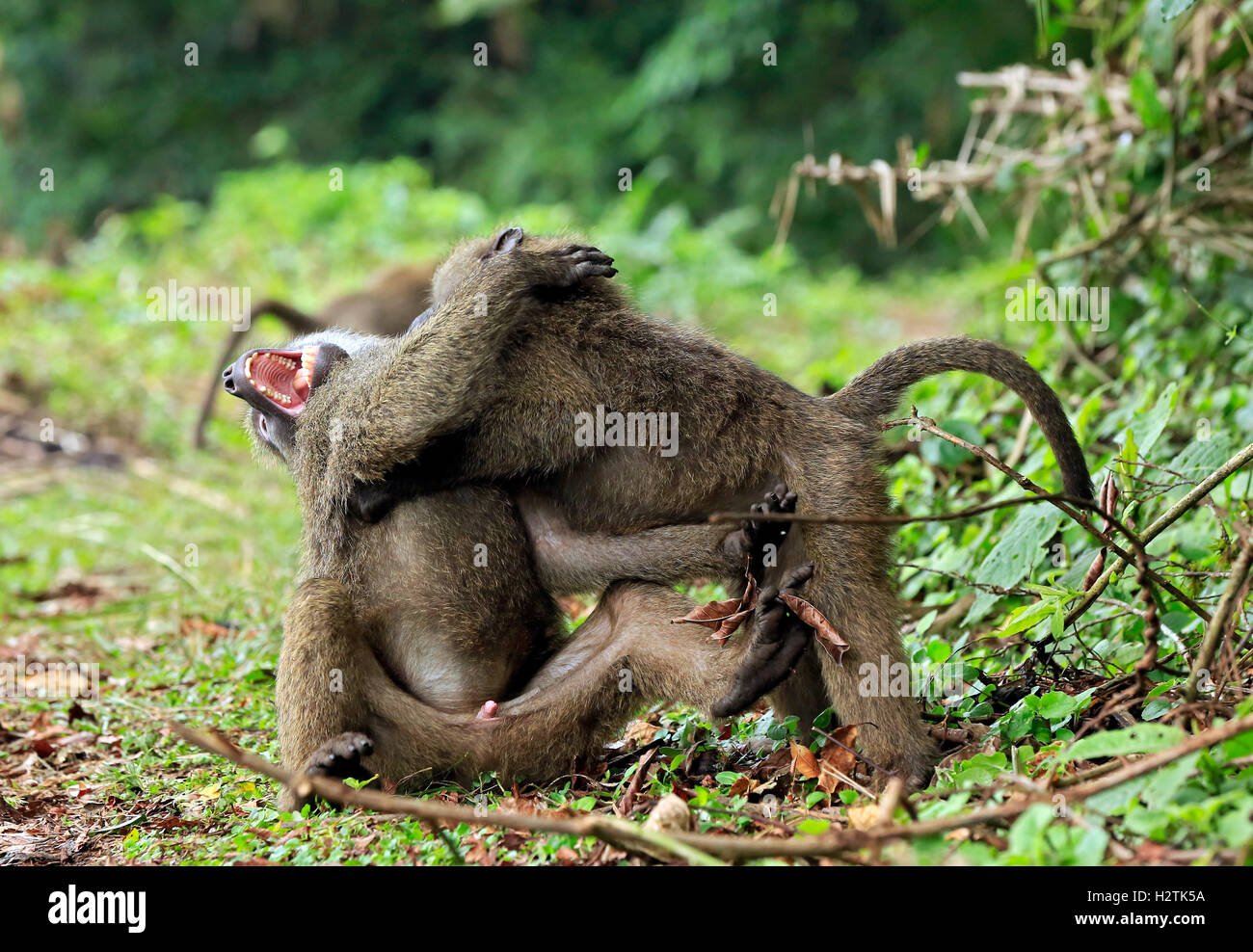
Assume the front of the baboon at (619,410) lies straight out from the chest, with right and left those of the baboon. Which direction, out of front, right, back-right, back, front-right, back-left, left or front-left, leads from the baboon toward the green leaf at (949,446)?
back-right

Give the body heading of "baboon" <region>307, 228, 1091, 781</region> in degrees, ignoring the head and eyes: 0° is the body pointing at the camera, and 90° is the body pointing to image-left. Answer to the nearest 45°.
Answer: approximately 90°

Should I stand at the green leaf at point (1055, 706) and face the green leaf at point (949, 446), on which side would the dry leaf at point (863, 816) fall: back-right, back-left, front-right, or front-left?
back-left

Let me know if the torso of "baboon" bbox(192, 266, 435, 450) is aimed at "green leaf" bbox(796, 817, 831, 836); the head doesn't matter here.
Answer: no

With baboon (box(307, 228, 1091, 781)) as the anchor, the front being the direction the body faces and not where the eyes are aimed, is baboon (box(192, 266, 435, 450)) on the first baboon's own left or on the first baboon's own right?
on the first baboon's own right

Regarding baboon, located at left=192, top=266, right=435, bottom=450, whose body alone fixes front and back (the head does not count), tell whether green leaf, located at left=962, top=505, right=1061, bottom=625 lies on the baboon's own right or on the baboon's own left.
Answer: on the baboon's own right

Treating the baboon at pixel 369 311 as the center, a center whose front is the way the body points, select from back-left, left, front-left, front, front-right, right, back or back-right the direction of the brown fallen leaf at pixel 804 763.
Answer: right

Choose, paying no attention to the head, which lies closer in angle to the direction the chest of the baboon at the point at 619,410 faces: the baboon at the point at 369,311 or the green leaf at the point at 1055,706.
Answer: the baboon

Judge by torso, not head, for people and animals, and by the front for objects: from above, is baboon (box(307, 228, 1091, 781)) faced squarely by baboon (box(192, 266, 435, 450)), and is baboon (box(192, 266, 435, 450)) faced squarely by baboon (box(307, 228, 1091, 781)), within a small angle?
no

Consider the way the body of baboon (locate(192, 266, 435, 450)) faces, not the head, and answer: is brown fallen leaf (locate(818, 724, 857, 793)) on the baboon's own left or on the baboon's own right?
on the baboon's own right

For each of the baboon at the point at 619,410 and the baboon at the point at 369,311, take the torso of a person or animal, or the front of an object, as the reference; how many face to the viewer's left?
1

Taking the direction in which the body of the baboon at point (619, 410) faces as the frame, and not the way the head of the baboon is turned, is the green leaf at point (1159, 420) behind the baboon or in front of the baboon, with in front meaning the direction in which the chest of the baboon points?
behind

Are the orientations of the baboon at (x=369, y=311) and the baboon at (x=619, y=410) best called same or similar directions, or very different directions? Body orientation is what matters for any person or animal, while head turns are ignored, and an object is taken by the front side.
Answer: very different directions

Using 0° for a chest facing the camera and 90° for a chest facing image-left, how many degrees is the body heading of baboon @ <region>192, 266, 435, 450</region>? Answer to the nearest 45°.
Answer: approximately 270°
